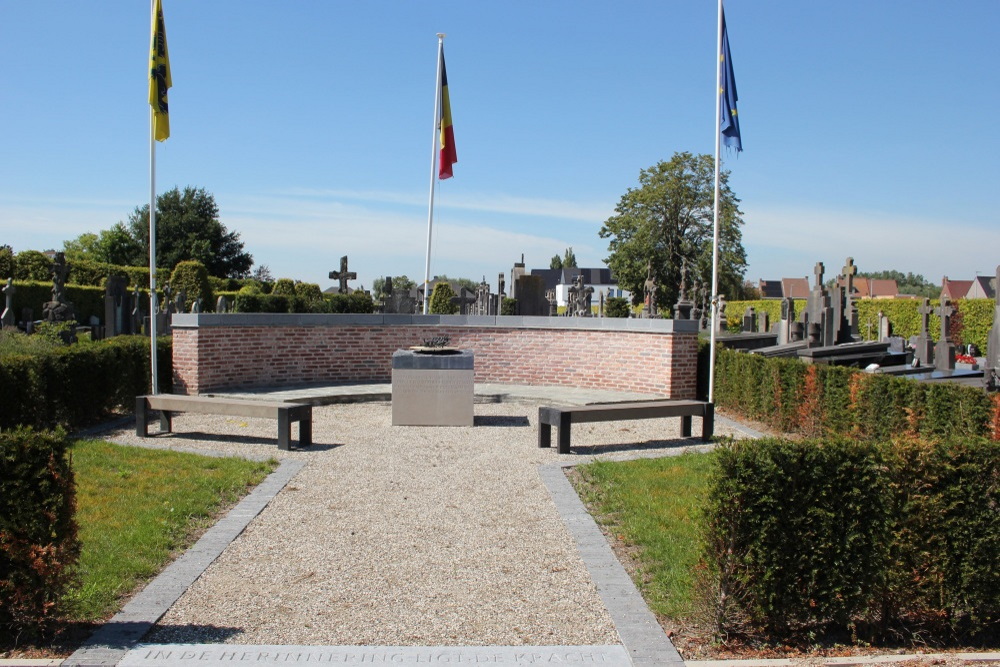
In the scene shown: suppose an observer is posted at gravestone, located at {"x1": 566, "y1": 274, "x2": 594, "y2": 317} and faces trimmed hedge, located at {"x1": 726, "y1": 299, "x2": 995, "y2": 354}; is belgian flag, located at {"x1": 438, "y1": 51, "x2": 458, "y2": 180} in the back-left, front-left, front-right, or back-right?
back-right

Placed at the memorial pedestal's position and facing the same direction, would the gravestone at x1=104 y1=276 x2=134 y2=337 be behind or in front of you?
behind

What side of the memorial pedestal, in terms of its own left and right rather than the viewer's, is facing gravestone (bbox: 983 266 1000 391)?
left

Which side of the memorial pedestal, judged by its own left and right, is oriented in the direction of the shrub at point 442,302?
back

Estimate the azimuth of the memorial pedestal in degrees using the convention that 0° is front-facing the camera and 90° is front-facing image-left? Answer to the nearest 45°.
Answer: approximately 0°

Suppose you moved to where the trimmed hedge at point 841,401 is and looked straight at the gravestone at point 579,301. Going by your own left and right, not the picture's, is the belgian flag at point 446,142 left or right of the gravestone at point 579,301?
left

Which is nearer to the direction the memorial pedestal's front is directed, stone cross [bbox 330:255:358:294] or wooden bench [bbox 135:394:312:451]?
the wooden bench

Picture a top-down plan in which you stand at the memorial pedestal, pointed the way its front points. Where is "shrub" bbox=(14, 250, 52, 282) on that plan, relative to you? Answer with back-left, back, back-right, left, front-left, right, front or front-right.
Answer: back-right

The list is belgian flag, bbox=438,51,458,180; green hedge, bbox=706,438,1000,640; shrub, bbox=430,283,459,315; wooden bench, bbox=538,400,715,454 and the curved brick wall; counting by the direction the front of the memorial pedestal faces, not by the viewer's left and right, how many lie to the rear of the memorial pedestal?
3

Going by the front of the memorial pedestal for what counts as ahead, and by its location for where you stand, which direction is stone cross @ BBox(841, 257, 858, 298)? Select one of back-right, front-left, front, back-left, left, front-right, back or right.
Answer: back-left
